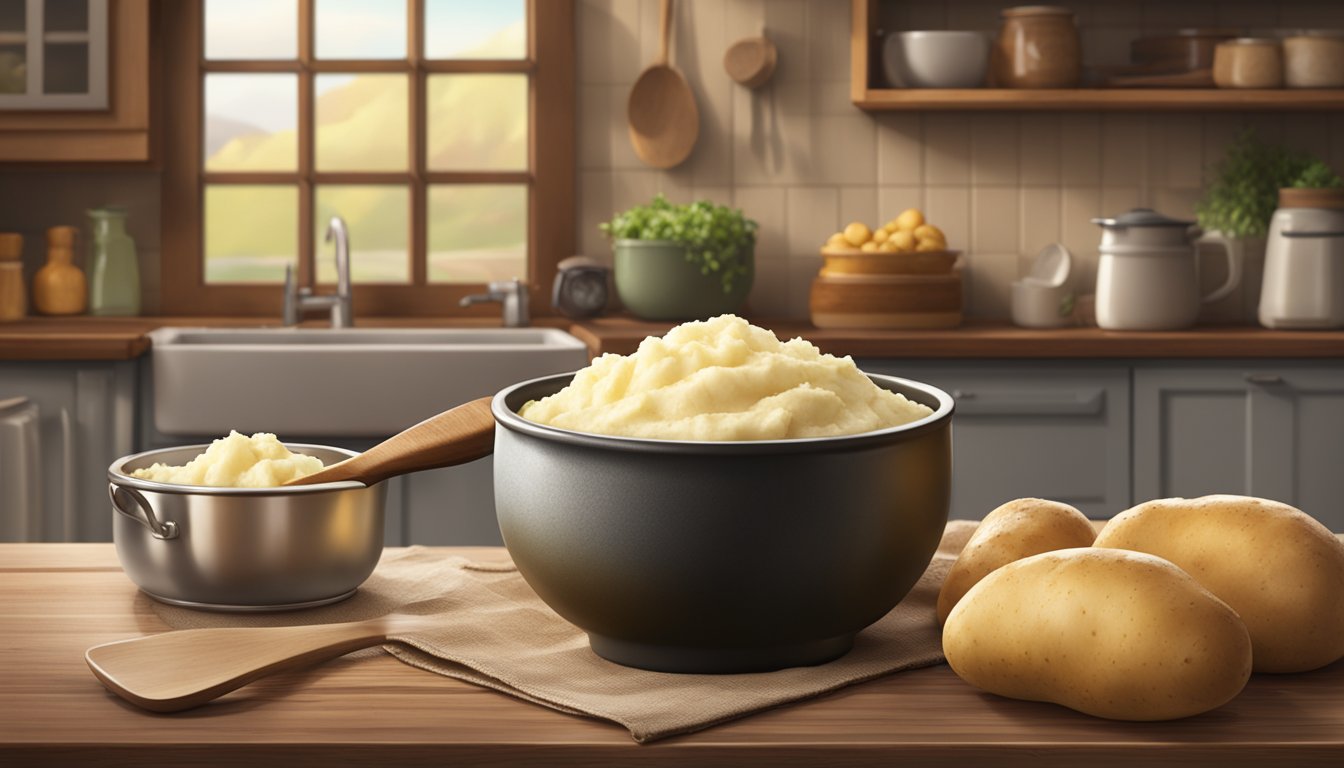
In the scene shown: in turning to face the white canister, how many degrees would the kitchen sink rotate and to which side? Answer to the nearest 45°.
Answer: approximately 90° to its left

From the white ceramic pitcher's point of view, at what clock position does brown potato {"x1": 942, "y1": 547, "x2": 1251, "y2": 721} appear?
The brown potato is roughly at 9 o'clock from the white ceramic pitcher.

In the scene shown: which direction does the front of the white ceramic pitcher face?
to the viewer's left

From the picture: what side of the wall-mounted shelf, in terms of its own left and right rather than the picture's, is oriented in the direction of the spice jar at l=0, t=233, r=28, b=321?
right

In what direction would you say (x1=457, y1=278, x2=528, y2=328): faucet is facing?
to the viewer's left

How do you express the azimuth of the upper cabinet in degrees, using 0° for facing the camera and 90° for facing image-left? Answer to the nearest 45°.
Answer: approximately 0°

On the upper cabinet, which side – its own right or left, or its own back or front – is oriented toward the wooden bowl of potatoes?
left

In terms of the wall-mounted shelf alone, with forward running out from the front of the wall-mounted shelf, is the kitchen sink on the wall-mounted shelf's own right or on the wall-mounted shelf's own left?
on the wall-mounted shelf's own right

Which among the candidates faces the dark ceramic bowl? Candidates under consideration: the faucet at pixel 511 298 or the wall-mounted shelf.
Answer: the wall-mounted shelf

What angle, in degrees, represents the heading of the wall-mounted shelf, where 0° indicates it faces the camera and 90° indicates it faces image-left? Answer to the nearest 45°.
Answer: approximately 0°
